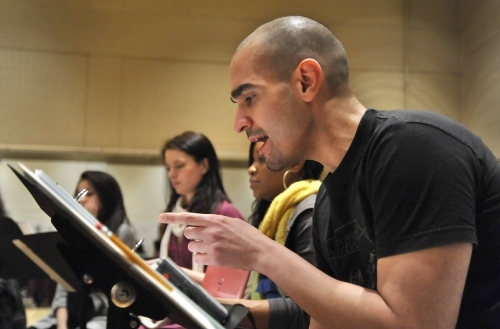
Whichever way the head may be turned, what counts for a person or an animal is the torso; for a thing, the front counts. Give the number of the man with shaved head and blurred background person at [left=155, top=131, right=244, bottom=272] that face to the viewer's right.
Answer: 0

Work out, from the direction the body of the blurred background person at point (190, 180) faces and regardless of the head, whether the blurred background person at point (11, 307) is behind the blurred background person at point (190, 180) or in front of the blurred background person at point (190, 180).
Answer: in front

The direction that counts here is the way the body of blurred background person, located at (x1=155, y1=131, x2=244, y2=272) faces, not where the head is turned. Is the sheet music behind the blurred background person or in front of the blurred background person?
in front

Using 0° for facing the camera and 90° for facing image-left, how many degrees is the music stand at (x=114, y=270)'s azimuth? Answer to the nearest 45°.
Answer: approximately 270°

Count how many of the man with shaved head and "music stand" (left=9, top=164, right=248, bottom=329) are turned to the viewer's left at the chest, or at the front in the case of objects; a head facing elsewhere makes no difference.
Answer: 1

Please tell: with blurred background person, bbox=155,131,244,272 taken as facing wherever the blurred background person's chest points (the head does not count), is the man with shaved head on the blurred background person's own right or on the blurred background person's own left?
on the blurred background person's own left

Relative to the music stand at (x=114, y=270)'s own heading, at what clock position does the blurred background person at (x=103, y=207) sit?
The blurred background person is roughly at 9 o'clock from the music stand.

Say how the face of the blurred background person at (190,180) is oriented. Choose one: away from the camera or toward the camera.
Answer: toward the camera

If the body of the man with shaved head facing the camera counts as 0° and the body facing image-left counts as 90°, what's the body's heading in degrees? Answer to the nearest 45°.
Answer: approximately 90°

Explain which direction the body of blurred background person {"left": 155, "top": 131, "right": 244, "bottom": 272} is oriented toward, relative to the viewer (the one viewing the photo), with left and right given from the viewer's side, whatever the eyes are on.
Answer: facing the viewer and to the left of the viewer

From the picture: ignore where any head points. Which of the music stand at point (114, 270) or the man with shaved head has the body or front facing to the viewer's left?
the man with shaved head

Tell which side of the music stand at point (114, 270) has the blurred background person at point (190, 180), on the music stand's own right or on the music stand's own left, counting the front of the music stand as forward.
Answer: on the music stand's own left

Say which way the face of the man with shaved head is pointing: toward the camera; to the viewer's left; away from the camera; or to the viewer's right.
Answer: to the viewer's left
